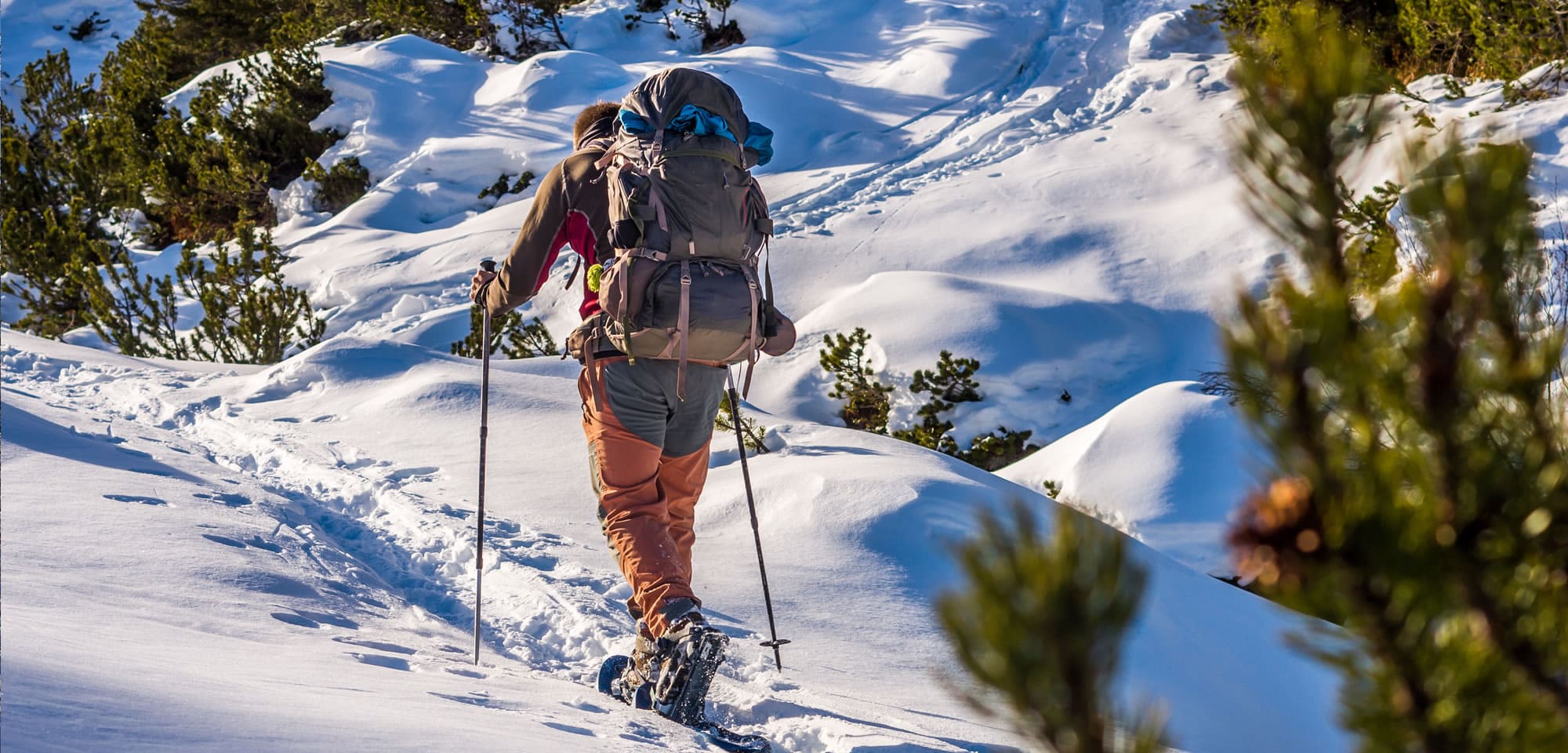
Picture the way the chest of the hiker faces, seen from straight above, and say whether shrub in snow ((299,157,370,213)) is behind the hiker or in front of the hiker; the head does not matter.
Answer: in front

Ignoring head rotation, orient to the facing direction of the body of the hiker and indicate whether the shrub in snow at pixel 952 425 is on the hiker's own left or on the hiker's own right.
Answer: on the hiker's own right

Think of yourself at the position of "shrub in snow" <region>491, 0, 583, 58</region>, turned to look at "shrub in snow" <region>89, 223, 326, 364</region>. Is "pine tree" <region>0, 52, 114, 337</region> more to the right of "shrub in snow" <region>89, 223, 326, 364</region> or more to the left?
right

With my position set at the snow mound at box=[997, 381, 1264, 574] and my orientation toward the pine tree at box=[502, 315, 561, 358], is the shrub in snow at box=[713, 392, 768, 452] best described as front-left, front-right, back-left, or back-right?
front-left

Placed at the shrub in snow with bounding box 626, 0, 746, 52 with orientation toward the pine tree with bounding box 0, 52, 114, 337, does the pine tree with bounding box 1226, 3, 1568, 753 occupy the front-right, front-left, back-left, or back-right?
front-left

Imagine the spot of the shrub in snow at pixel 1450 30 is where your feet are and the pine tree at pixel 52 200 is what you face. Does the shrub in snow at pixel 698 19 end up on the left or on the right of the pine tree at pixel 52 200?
right

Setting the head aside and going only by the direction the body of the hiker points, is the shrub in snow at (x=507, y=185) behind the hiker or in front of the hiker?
in front

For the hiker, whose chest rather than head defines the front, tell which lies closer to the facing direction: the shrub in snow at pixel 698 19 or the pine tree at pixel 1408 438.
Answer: the shrub in snow

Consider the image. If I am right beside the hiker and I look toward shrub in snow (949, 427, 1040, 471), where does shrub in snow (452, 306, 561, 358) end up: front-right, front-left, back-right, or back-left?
front-left

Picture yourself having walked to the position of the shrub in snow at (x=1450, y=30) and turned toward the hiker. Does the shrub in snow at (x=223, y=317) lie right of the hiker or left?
right

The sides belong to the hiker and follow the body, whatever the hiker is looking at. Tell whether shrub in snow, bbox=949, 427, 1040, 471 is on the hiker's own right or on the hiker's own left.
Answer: on the hiker's own right

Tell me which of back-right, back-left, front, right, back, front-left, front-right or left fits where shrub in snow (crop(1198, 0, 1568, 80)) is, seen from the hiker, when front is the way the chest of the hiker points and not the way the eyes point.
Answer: right

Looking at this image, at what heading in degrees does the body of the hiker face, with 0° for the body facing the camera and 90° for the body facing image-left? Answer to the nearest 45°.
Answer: approximately 135°

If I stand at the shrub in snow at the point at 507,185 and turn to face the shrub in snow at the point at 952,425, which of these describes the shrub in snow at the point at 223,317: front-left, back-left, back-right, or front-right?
front-right

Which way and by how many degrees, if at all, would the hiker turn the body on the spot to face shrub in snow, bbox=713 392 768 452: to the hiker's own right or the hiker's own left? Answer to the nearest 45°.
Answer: approximately 45° to the hiker's own right

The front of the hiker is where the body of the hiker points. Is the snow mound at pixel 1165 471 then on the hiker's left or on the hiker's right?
on the hiker's right
